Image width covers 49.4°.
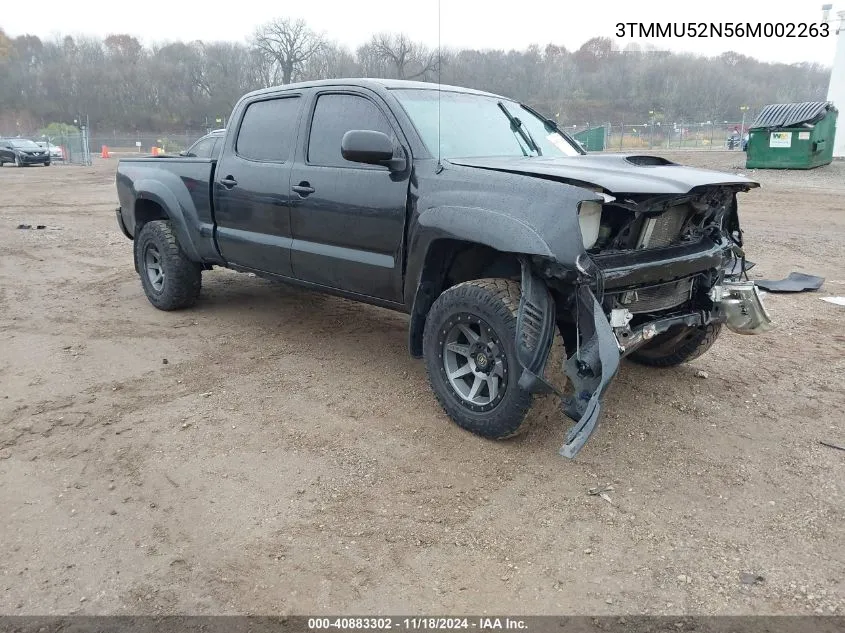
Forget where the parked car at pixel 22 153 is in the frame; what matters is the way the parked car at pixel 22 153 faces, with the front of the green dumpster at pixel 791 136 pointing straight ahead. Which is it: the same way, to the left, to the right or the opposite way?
to the left

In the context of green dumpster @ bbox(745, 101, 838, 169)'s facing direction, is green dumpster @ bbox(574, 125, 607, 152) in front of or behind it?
behind

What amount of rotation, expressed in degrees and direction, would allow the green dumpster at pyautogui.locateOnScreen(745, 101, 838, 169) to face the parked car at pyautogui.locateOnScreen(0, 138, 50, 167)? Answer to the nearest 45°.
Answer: approximately 90° to its right

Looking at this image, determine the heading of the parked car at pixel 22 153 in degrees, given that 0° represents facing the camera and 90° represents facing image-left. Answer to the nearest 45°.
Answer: approximately 315°

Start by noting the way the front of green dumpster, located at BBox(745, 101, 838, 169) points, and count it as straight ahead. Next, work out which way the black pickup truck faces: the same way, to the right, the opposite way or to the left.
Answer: to the left

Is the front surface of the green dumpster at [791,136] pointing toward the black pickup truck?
yes

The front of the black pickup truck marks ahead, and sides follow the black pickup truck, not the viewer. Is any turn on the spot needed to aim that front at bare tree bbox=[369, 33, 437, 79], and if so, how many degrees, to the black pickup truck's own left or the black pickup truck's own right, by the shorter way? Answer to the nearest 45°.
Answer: approximately 135° to the black pickup truck's own left

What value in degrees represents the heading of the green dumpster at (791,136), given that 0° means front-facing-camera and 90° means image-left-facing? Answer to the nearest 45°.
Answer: approximately 0°

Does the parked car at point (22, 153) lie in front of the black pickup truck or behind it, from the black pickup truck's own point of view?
behind
